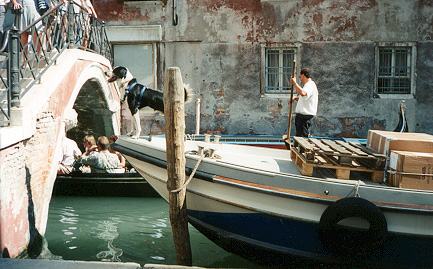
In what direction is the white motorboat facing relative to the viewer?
to the viewer's left

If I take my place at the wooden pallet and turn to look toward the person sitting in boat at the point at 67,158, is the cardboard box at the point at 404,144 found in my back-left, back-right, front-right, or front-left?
back-right

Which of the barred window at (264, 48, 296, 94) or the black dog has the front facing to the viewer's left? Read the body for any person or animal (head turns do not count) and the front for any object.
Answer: the black dog

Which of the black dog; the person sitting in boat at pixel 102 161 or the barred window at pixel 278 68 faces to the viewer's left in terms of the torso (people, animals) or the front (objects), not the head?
the black dog

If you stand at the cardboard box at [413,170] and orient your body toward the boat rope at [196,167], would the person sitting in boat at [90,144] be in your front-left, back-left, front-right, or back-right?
front-right

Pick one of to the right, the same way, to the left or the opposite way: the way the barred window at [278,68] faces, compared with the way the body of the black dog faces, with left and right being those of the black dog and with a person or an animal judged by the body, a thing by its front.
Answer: to the left

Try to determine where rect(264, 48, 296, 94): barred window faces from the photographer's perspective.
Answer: facing the viewer

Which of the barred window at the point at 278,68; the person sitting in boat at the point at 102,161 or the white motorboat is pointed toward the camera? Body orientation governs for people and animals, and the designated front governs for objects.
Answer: the barred window

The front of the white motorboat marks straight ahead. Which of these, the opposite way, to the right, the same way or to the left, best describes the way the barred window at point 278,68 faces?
to the left
